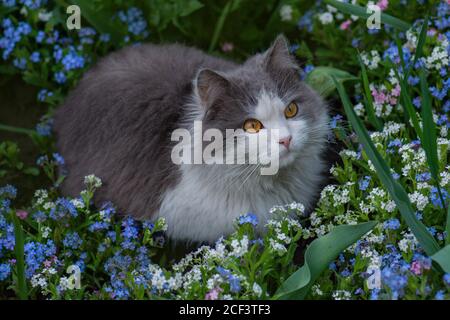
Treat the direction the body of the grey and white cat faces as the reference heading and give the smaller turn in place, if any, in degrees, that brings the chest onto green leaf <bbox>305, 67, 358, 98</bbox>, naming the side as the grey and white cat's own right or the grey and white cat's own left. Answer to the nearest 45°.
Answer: approximately 90° to the grey and white cat's own left

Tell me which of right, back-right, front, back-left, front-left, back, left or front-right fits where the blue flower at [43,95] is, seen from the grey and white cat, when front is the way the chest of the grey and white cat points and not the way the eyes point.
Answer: back

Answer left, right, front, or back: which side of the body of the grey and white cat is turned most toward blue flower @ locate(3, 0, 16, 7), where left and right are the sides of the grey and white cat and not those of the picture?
back

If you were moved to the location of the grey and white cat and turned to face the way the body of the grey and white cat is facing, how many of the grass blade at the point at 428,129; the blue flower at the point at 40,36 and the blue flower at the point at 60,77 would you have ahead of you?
1

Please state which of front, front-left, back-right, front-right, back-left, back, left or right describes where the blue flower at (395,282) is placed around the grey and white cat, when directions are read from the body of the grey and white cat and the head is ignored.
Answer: front

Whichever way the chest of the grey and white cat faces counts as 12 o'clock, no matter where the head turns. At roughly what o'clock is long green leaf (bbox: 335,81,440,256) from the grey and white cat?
The long green leaf is roughly at 12 o'clock from the grey and white cat.

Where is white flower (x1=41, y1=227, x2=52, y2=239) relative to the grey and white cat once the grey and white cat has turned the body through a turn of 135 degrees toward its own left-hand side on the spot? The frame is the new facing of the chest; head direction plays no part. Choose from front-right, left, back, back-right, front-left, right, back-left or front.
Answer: left

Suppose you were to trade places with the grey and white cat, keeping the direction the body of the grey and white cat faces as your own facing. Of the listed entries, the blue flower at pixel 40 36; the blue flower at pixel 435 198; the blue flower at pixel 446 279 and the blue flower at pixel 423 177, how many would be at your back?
1

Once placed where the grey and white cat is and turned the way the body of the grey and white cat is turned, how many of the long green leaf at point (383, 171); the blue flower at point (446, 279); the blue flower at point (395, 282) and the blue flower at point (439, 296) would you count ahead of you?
4

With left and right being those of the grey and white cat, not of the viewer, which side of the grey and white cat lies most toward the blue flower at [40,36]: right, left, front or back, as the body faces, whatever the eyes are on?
back

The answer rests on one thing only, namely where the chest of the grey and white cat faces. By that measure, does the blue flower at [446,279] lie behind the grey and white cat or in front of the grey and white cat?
in front

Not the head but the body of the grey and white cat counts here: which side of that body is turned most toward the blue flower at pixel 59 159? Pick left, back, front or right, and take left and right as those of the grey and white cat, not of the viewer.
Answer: back

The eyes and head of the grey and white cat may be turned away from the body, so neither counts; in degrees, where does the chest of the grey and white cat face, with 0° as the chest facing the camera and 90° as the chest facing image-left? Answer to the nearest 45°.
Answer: approximately 315°

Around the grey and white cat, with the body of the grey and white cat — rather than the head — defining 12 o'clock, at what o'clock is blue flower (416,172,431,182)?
The blue flower is roughly at 11 o'clock from the grey and white cat.

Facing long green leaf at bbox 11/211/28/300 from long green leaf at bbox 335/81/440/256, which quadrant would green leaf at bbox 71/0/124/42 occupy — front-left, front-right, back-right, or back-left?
front-right

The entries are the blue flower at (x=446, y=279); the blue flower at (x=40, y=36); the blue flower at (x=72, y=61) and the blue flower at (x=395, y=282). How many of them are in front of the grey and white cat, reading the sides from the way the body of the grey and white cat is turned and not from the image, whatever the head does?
2

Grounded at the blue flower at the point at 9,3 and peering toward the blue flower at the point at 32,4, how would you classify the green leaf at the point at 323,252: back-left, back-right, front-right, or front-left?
front-right
